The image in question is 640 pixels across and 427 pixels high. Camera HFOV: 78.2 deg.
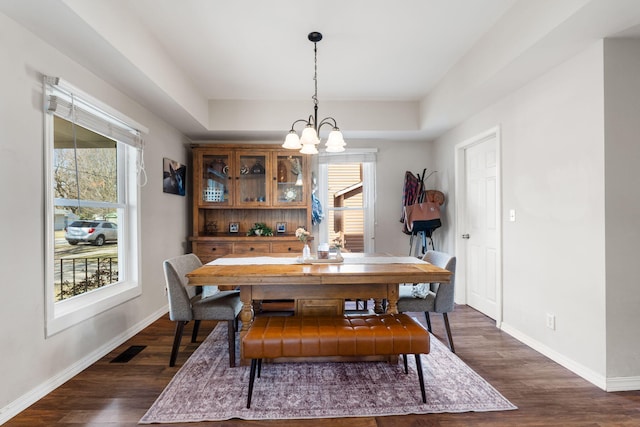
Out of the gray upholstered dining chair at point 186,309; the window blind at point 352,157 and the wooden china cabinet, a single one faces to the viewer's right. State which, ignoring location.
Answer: the gray upholstered dining chair

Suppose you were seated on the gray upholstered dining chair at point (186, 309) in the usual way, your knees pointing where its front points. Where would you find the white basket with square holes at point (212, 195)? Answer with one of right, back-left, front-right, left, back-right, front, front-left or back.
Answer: left

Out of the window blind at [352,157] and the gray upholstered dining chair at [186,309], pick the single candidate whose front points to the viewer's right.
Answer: the gray upholstered dining chair

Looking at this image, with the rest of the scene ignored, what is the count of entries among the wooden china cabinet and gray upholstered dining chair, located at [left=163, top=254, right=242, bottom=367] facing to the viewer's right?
1

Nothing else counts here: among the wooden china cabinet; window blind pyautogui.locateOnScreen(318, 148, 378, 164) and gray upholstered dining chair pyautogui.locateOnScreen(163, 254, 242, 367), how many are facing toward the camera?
2

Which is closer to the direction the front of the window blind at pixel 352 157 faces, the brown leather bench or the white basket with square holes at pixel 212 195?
the brown leather bench

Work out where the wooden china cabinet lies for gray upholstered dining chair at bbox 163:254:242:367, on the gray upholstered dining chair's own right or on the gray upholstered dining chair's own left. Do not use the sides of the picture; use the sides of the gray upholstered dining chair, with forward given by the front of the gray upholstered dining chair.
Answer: on the gray upholstered dining chair's own left

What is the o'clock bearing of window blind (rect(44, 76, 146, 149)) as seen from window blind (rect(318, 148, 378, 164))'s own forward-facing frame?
window blind (rect(44, 76, 146, 149)) is roughly at 1 o'clock from window blind (rect(318, 148, 378, 164)).

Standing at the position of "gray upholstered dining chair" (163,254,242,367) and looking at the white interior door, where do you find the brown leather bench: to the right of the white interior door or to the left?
right

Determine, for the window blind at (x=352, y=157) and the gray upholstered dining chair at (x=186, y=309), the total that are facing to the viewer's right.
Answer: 1

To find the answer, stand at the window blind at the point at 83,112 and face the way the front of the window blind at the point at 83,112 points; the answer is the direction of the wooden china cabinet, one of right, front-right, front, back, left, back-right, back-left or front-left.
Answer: left

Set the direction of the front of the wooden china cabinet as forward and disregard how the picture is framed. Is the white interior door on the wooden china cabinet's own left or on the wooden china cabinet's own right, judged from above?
on the wooden china cabinet's own left

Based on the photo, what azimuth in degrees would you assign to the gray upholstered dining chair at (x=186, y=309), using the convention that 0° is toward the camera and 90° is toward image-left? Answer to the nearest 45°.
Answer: approximately 270°

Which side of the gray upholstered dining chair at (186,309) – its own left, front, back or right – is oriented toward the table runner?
front

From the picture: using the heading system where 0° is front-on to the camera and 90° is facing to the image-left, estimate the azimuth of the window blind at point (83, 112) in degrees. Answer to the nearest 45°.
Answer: approximately 315°

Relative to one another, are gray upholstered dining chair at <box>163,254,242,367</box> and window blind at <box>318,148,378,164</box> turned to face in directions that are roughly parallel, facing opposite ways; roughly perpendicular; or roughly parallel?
roughly perpendicular
